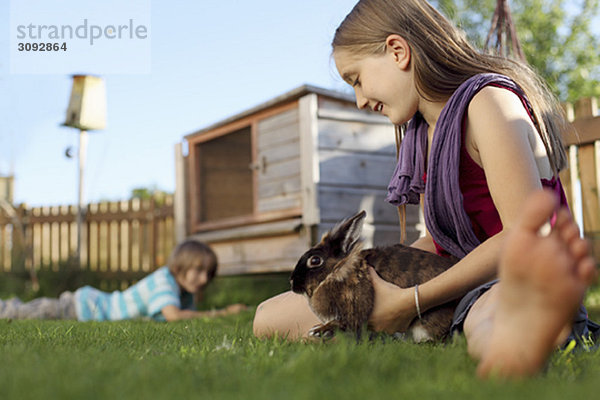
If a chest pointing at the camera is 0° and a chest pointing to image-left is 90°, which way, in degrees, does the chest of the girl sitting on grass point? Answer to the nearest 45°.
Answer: approximately 90°

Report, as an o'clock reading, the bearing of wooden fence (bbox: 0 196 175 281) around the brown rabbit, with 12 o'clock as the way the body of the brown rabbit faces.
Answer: The wooden fence is roughly at 2 o'clock from the brown rabbit.

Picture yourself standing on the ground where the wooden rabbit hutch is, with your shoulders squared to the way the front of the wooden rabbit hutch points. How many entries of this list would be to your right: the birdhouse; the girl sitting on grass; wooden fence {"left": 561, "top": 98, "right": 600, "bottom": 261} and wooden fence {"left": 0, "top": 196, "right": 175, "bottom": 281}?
2

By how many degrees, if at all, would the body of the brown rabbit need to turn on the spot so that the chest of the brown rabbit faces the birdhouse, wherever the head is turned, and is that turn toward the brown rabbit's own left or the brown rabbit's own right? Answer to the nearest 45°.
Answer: approximately 45° to the brown rabbit's own right

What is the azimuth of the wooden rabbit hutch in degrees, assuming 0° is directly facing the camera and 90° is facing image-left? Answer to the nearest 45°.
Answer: approximately 45°

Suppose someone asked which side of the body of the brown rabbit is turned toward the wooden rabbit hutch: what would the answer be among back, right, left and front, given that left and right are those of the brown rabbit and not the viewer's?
right

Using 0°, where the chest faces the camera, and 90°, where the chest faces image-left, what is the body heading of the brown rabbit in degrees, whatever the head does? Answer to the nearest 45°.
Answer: approximately 90°

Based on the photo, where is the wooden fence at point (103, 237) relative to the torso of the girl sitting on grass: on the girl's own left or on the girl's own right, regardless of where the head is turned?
on the girl's own right
